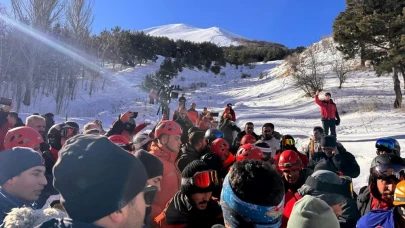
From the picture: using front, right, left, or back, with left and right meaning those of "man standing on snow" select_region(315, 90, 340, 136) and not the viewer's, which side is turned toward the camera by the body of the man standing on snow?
front

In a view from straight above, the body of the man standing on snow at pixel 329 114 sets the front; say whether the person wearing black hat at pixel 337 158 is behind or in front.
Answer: in front

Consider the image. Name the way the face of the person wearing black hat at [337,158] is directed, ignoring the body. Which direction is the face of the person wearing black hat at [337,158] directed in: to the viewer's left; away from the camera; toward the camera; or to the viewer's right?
toward the camera

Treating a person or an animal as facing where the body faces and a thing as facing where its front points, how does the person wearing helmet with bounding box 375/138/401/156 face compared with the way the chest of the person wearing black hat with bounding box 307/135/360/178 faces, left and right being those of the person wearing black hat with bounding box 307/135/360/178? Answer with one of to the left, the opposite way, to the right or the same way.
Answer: the same way

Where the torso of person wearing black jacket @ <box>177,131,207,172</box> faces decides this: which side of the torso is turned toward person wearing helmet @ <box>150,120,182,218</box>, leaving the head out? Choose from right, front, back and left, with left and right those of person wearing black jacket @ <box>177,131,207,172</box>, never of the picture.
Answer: back

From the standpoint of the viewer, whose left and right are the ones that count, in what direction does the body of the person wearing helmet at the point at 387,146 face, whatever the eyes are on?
facing the viewer and to the left of the viewer

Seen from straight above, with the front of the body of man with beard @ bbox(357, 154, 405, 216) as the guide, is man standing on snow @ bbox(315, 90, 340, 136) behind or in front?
behind

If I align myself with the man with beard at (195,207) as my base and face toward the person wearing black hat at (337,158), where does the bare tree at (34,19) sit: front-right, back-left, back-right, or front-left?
front-left
